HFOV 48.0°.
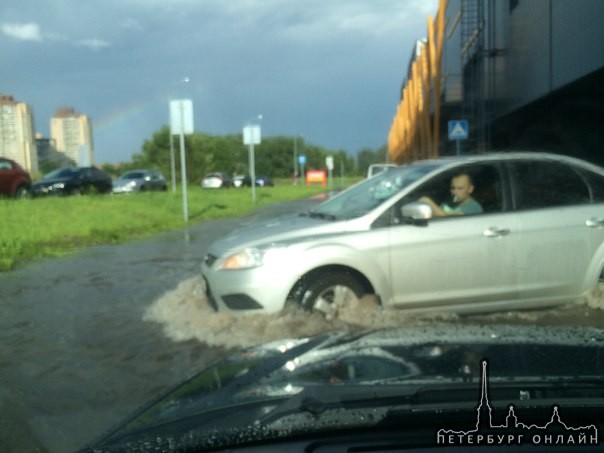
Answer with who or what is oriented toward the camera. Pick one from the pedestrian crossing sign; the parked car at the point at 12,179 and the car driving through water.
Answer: the pedestrian crossing sign

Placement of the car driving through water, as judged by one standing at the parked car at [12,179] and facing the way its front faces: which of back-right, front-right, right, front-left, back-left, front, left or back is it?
left

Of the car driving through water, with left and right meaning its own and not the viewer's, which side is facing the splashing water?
left

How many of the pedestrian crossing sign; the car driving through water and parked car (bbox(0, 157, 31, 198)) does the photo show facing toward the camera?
1

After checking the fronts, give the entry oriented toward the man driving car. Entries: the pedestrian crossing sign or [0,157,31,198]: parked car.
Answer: the pedestrian crossing sign

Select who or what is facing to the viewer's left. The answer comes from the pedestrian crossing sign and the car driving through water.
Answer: the car driving through water

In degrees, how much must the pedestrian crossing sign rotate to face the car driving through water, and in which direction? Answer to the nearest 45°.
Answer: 0° — it already faces it

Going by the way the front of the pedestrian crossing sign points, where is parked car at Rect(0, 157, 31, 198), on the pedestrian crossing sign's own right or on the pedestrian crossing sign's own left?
on the pedestrian crossing sign's own right

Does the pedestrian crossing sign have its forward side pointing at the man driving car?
yes

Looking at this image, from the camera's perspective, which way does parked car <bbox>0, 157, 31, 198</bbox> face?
to the viewer's left

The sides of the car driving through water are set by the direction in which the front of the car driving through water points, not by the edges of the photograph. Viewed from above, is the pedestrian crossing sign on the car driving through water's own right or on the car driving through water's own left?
on the car driving through water's own right

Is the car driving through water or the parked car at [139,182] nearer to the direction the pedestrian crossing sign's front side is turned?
the car driving through water

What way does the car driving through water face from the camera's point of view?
to the viewer's left
